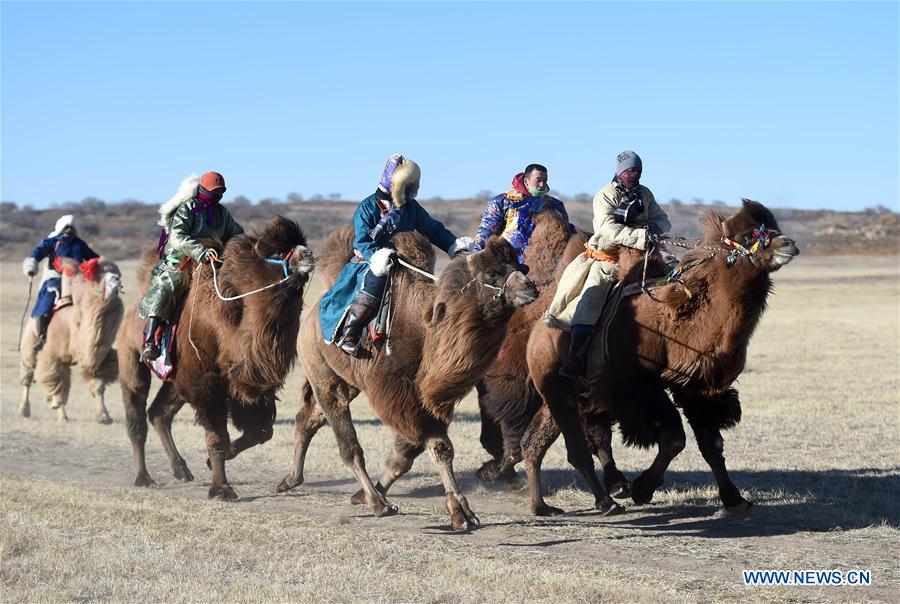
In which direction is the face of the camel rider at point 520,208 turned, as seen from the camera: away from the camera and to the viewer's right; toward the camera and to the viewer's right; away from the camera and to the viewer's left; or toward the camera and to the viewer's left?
toward the camera and to the viewer's right

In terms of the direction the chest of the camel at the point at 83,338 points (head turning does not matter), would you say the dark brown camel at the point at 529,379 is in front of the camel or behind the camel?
in front

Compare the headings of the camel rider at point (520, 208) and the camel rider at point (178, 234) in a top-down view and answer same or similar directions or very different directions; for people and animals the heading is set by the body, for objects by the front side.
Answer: same or similar directions

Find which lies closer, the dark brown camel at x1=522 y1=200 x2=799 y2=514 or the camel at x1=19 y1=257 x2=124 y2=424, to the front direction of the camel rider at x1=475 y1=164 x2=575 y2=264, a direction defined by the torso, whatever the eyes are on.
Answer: the dark brown camel

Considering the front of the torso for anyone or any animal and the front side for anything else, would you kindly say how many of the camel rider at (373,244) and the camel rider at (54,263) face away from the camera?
0

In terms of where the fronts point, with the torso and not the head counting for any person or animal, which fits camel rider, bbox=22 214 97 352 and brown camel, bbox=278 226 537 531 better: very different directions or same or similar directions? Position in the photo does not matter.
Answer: same or similar directions

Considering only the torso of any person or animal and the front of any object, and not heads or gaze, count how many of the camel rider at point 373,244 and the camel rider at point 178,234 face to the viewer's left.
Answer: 0

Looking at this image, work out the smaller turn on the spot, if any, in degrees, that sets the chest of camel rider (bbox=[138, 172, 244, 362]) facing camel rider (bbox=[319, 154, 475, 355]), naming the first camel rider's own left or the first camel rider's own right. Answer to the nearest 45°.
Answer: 0° — they already face them

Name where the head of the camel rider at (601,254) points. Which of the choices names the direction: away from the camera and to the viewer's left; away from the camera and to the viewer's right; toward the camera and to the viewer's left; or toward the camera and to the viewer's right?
toward the camera and to the viewer's right

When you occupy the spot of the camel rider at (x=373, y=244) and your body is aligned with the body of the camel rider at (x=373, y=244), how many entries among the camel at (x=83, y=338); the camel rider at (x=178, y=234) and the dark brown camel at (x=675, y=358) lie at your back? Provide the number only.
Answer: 2

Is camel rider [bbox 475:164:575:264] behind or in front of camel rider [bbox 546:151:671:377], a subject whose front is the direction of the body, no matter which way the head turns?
behind

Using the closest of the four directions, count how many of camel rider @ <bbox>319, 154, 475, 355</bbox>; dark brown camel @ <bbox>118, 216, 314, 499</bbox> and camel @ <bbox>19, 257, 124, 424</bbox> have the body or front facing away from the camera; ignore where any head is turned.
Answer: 0

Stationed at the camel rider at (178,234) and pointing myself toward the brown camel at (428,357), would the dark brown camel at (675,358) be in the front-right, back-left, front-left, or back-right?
front-left

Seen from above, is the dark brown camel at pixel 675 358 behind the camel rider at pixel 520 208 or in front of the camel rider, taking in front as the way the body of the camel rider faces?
in front

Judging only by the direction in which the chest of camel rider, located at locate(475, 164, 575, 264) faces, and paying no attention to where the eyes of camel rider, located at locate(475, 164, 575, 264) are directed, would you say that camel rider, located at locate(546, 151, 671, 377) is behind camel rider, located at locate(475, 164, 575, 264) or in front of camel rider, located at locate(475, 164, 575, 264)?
in front

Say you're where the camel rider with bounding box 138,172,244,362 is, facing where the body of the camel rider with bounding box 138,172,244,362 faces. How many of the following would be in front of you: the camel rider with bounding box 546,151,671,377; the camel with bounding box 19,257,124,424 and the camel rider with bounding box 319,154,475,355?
2

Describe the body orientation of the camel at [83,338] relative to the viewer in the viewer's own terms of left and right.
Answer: facing the viewer and to the right of the viewer

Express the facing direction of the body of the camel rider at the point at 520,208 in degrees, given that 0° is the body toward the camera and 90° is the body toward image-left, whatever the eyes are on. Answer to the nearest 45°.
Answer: approximately 315°
